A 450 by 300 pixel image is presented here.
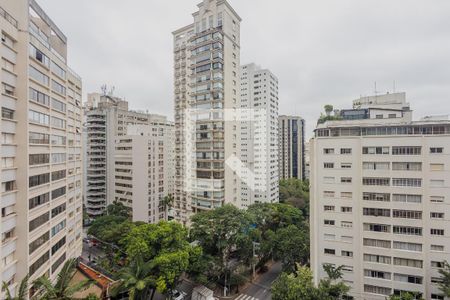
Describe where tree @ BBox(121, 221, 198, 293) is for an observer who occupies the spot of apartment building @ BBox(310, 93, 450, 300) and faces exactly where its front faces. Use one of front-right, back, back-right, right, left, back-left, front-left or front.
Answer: front-right

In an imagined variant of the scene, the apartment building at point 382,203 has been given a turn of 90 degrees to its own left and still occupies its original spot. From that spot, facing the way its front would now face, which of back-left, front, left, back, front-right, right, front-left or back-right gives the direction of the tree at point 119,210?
back

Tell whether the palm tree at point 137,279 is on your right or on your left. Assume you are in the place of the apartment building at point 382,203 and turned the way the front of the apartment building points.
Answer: on your right

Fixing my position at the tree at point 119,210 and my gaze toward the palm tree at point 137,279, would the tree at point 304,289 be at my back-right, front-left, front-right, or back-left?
front-left

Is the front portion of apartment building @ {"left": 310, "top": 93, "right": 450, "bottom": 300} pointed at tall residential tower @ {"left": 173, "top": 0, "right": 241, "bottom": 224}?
no

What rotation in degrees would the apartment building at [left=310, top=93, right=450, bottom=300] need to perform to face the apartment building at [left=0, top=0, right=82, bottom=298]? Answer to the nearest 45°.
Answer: approximately 45° to its right

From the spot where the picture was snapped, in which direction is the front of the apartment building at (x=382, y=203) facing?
facing the viewer

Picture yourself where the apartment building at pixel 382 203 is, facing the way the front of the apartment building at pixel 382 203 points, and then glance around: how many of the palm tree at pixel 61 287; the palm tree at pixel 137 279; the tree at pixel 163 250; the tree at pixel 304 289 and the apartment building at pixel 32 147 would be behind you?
0

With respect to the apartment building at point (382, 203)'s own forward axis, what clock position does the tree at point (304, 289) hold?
The tree is roughly at 1 o'clock from the apartment building.

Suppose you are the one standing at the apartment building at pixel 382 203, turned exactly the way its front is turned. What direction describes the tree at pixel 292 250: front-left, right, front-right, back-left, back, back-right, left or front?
right

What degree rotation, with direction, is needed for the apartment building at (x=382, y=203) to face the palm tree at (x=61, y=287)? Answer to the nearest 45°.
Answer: approximately 45° to its right

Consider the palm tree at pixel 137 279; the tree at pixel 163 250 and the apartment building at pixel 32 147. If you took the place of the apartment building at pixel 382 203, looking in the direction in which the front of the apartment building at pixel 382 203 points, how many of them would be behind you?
0
